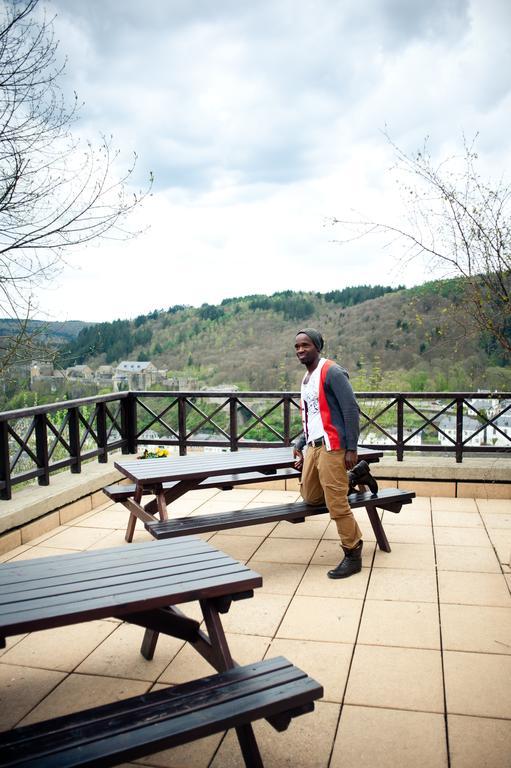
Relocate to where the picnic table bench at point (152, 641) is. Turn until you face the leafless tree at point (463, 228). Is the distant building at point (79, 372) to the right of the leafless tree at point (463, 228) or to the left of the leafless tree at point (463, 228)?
left

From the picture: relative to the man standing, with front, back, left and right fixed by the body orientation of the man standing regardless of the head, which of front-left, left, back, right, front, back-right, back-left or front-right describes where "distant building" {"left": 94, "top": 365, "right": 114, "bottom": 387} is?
right

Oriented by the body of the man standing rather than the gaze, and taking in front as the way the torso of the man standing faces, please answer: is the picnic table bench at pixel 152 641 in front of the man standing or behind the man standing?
in front

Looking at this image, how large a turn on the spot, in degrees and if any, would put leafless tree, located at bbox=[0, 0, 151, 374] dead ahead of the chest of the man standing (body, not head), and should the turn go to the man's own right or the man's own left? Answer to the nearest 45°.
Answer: approximately 45° to the man's own right

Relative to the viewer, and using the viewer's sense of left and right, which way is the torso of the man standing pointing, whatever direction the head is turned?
facing the viewer and to the left of the viewer

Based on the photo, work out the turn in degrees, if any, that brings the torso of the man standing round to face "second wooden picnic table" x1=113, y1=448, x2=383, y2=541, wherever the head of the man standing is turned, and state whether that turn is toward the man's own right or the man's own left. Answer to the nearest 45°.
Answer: approximately 90° to the man's own right

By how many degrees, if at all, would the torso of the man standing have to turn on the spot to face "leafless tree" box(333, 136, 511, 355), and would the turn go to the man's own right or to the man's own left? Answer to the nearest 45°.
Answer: approximately 180°

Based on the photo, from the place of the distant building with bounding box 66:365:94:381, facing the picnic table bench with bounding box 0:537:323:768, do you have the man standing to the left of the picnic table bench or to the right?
left
